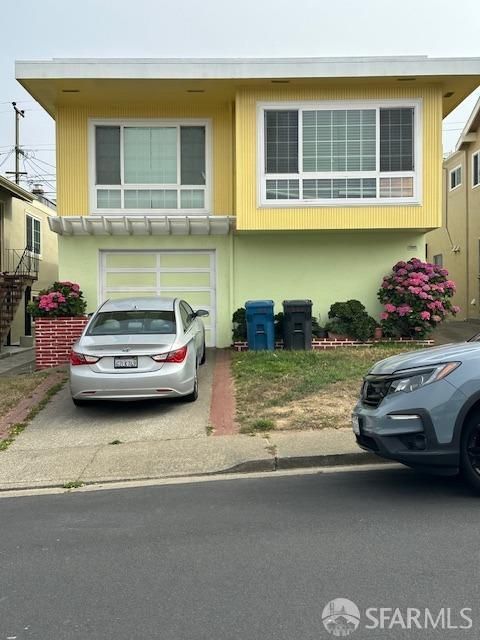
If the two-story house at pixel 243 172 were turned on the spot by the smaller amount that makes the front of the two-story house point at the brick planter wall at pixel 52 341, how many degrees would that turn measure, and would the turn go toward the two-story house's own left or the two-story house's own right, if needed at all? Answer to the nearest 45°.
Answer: approximately 90° to the two-story house's own right

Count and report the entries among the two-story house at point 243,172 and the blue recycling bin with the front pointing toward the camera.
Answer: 2

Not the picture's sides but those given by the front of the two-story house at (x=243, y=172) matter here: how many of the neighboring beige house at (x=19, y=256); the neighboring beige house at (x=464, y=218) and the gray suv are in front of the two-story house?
1

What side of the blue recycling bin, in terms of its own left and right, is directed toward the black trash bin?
left

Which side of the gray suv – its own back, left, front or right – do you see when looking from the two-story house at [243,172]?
right

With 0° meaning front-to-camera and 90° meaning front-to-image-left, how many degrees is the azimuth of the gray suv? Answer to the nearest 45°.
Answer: approximately 45°

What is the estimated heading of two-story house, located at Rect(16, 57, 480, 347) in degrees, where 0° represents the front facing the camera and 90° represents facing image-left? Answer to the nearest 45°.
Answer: approximately 0°

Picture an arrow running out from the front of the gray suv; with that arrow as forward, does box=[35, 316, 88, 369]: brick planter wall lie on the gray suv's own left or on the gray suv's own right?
on the gray suv's own right

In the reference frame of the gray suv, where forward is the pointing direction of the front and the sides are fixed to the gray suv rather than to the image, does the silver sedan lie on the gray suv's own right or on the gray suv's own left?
on the gray suv's own right

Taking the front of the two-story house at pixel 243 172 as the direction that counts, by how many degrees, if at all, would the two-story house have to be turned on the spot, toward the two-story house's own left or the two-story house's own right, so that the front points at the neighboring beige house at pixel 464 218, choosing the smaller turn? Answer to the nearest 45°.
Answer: approximately 135° to the two-story house's own left

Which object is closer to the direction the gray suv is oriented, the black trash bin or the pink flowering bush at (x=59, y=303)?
the pink flowering bush
